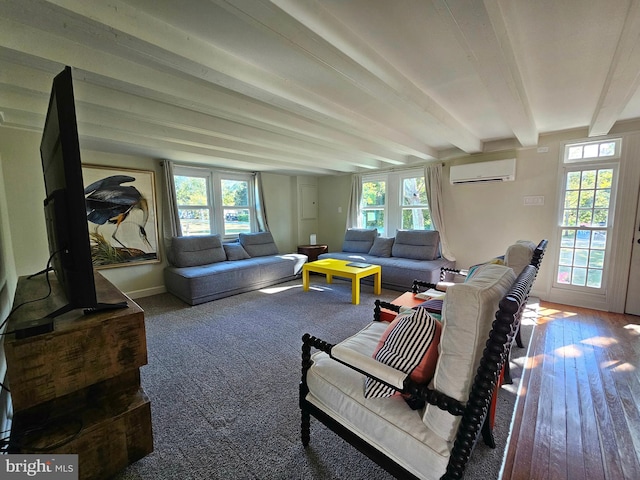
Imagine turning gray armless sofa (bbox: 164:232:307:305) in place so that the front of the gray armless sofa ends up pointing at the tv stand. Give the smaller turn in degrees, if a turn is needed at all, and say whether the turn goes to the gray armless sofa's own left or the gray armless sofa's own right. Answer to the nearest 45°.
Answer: approximately 45° to the gray armless sofa's own right

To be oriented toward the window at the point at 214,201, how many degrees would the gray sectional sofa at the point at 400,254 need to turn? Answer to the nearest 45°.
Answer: approximately 45° to its right

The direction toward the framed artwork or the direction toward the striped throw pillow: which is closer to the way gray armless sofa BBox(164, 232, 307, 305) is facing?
the striped throw pillow

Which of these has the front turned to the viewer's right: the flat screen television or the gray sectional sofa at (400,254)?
the flat screen television

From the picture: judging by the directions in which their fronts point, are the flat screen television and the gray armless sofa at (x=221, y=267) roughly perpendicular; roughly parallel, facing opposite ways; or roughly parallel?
roughly perpendicular

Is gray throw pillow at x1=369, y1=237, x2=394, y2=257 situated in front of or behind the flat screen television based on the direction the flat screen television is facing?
in front

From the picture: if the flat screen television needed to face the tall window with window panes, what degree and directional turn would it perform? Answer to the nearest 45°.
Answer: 0° — it already faces it

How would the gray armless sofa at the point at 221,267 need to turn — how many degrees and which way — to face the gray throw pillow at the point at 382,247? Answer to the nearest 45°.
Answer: approximately 45° to its left

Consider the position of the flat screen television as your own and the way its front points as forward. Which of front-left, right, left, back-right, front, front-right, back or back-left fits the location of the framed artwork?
left

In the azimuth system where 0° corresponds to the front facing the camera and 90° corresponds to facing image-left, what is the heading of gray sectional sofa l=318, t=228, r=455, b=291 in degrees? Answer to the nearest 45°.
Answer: approximately 45°

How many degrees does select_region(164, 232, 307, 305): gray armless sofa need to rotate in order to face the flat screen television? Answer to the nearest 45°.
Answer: approximately 45° to its right

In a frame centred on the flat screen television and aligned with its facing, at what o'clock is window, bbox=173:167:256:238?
The window is roughly at 10 o'clock from the flat screen television.

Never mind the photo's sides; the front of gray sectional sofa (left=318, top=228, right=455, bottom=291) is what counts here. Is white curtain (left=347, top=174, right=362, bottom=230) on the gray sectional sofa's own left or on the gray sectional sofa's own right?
on the gray sectional sofa's own right

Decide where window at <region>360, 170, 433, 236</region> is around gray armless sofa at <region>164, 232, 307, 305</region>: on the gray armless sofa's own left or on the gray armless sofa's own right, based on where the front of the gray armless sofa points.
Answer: on the gray armless sofa's own left

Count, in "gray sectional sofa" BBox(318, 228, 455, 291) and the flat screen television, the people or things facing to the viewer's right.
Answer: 1

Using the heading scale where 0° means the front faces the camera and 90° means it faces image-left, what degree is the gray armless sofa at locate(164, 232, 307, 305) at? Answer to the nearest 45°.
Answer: approximately 315°
